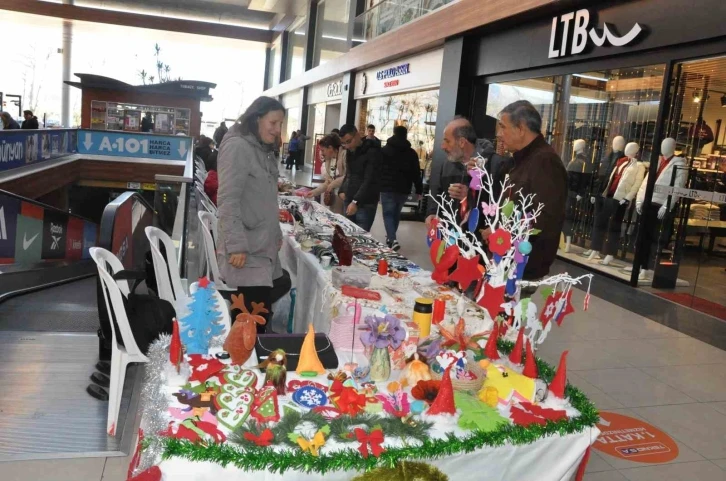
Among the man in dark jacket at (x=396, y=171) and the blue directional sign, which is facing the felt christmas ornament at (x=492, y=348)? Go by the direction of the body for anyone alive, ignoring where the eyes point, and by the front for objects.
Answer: the blue directional sign

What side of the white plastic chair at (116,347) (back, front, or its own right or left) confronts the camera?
right

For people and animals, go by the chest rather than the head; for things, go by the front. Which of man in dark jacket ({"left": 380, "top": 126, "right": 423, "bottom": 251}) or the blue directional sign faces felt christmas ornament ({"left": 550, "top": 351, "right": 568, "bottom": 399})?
the blue directional sign

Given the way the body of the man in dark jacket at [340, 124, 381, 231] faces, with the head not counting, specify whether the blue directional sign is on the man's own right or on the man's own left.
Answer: on the man's own right

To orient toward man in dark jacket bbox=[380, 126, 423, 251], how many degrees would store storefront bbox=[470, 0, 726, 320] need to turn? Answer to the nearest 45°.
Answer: approximately 45° to its right

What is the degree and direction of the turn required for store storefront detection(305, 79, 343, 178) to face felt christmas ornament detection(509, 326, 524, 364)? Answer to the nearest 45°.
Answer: approximately 45° to its left

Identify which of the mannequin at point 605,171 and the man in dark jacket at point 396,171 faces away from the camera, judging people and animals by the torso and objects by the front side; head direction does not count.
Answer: the man in dark jacket

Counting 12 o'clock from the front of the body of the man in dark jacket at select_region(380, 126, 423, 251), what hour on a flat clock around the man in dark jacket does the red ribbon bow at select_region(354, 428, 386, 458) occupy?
The red ribbon bow is roughly at 6 o'clock from the man in dark jacket.
